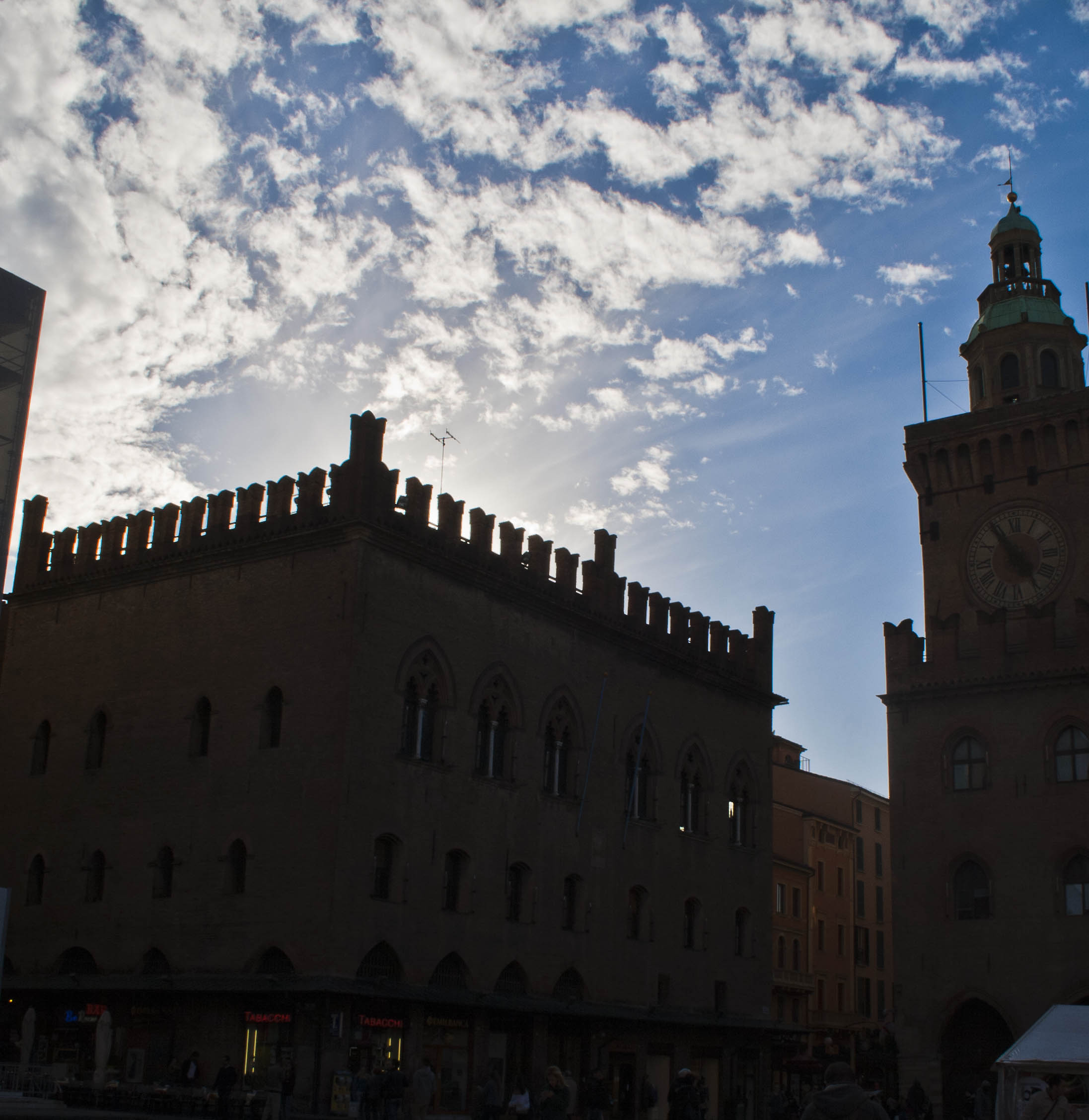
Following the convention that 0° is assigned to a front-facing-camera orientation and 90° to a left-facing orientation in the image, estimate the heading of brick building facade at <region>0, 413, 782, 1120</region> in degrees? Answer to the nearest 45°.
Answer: approximately 315°

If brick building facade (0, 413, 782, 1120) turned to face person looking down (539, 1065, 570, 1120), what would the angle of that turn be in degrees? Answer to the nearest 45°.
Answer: approximately 45° to its right

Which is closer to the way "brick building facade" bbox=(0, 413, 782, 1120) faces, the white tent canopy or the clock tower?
the white tent canopy
